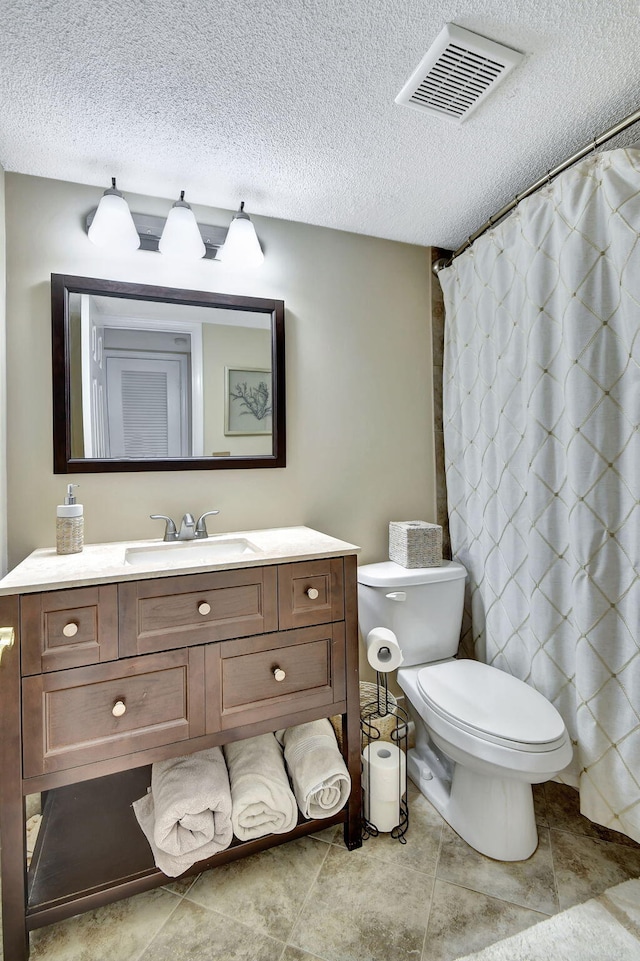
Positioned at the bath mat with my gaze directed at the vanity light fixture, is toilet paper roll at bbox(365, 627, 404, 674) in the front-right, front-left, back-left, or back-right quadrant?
front-right

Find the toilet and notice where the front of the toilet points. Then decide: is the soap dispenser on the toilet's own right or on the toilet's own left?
on the toilet's own right

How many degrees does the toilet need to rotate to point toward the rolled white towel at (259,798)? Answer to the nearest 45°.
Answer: approximately 90° to its right

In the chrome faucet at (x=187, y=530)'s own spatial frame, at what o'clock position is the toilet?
The toilet is roughly at 10 o'clock from the chrome faucet.

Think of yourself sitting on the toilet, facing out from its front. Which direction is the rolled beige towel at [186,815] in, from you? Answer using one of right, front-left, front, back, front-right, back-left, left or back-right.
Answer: right

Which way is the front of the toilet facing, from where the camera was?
facing the viewer and to the right of the viewer

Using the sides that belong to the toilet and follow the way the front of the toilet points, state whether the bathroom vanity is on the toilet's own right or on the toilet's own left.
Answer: on the toilet's own right

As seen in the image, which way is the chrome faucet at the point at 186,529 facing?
toward the camera
